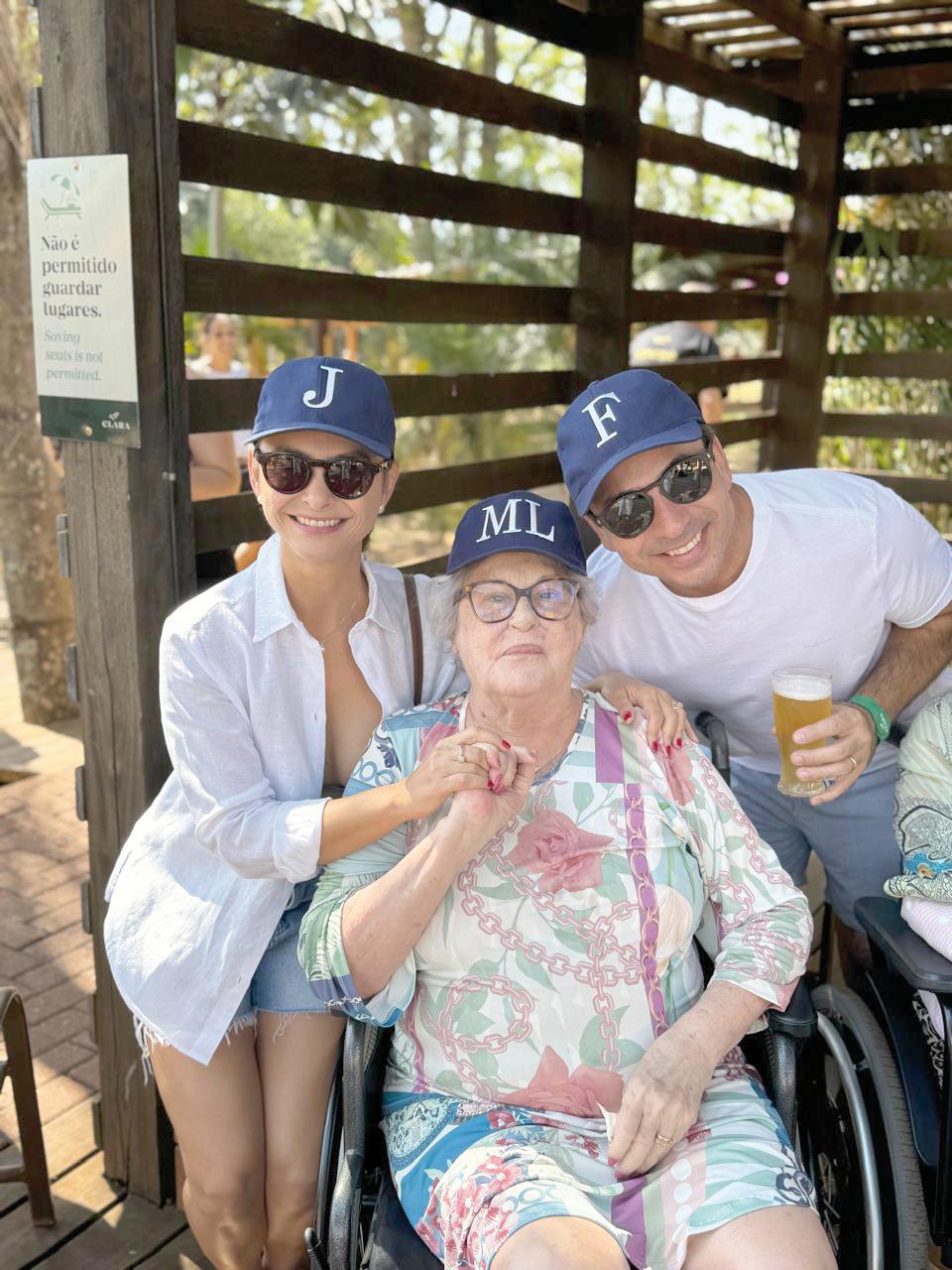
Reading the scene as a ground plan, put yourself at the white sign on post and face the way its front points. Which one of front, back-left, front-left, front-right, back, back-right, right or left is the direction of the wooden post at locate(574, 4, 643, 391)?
back-left

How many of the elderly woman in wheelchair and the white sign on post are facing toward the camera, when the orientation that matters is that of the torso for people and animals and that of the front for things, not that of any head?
2

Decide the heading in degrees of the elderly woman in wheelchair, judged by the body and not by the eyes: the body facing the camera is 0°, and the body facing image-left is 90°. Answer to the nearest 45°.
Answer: approximately 0°

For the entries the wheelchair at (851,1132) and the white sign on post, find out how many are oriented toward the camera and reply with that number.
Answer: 2

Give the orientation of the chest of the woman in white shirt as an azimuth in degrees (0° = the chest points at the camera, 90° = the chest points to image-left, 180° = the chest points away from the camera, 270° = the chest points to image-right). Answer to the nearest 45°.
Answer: approximately 315°

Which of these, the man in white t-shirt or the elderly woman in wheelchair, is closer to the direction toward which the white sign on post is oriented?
the elderly woman in wheelchair

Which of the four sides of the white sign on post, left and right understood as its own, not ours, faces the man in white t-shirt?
left

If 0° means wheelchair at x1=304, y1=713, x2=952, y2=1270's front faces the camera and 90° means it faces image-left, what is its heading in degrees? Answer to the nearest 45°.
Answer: approximately 0°
